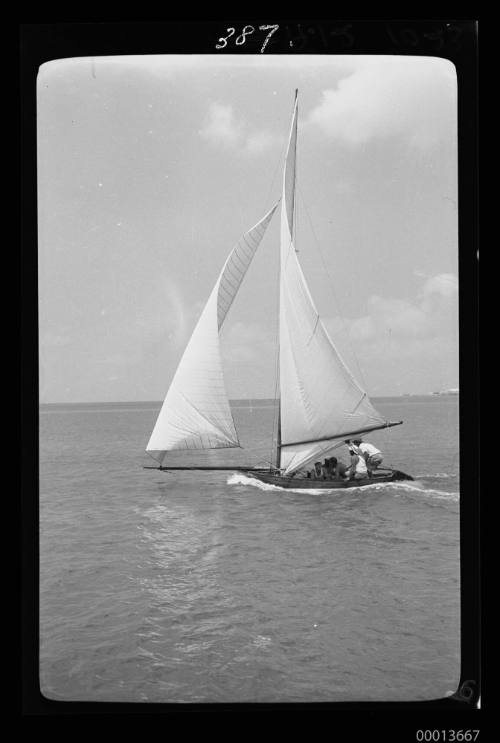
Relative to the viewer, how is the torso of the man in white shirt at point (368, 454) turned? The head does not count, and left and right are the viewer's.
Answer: facing to the left of the viewer

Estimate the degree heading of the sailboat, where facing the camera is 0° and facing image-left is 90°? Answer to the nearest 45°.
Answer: approximately 90°
